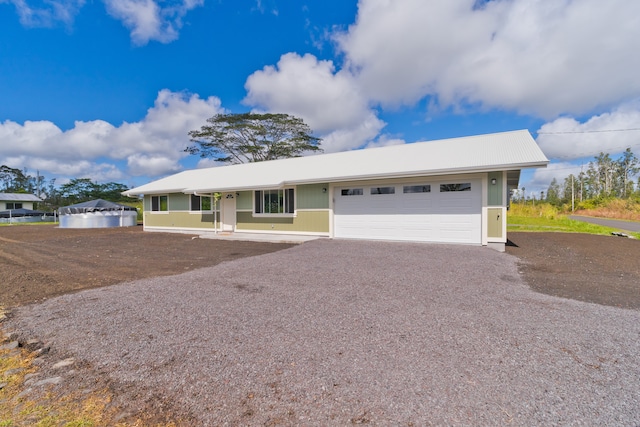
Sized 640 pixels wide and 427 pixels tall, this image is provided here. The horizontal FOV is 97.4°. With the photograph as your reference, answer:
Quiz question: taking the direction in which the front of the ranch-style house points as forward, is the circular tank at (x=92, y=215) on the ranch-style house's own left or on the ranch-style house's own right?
on the ranch-style house's own right

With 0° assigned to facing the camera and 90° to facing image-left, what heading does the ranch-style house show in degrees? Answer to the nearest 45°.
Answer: approximately 45°

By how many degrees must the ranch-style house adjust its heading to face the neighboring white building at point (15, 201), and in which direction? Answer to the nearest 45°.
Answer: approximately 90° to its right
